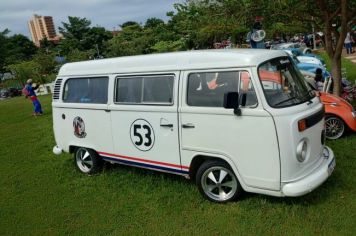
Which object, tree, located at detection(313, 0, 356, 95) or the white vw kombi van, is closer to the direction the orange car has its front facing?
the white vw kombi van

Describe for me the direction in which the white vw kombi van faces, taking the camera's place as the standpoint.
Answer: facing the viewer and to the right of the viewer

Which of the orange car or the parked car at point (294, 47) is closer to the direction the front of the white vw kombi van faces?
the orange car

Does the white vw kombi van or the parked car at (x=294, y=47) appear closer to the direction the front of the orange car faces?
the white vw kombi van

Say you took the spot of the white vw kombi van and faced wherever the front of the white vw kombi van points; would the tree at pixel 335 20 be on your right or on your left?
on your left
